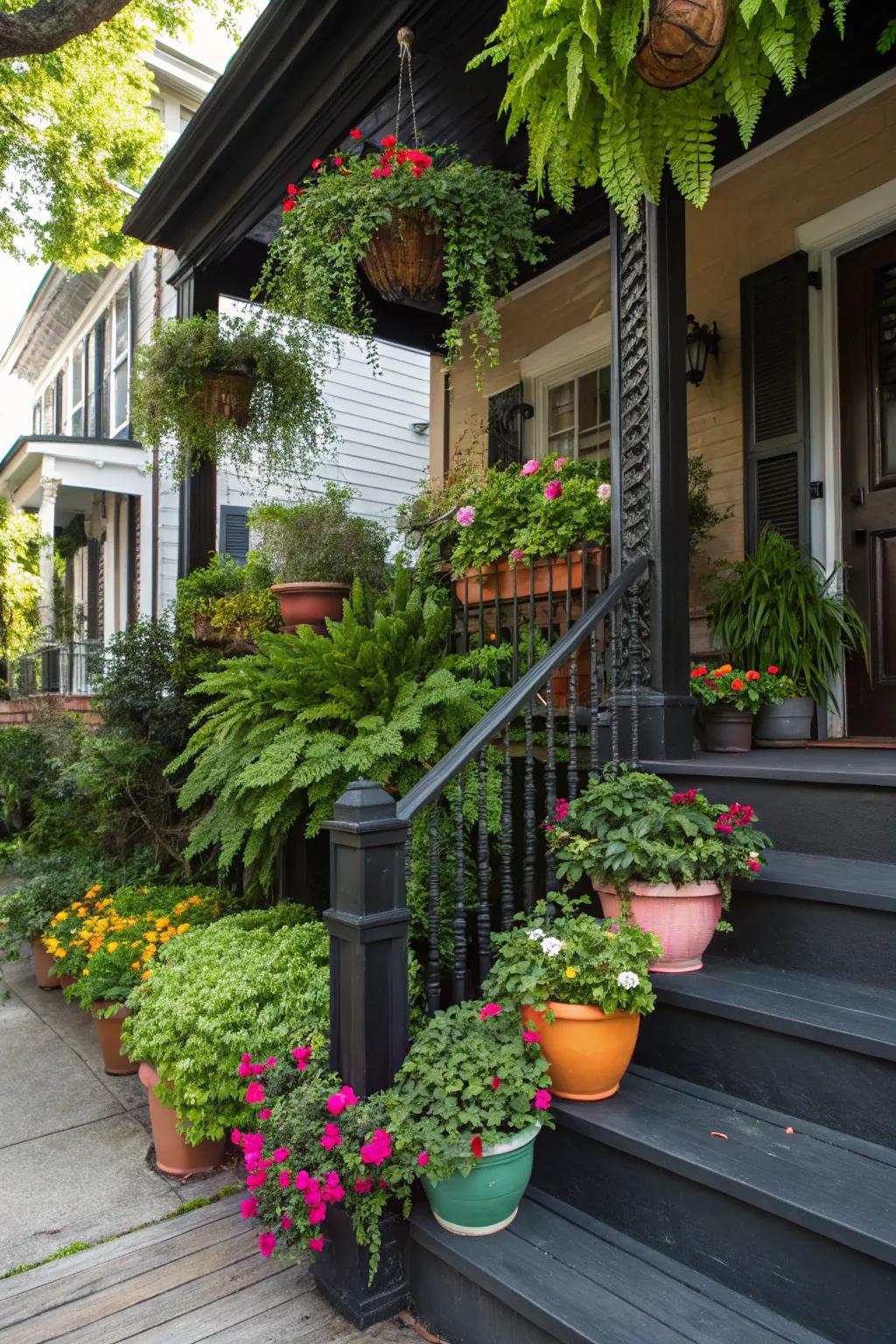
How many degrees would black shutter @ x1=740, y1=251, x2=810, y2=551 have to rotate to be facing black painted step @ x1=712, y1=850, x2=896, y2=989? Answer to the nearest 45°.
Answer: approximately 45° to its left

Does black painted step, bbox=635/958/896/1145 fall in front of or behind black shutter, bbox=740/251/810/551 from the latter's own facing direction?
in front

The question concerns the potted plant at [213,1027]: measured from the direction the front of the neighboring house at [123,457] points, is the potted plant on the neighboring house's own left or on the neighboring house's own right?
on the neighboring house's own left

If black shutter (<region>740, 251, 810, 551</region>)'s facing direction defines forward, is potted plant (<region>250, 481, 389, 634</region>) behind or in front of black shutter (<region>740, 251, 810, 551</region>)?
in front

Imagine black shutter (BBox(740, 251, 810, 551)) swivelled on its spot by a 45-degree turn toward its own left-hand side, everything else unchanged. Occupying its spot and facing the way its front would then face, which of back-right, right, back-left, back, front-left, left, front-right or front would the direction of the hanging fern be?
front

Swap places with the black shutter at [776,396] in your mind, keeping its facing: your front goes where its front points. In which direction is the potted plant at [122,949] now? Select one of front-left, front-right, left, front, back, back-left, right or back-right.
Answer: front

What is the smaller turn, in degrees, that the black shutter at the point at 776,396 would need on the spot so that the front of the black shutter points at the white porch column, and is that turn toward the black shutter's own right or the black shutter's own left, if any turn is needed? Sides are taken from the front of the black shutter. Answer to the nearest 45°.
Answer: approximately 45° to the black shutter's own right

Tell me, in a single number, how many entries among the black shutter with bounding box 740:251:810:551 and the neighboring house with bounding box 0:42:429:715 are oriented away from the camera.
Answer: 0

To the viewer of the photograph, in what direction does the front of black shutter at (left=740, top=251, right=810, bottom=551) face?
facing the viewer and to the left of the viewer

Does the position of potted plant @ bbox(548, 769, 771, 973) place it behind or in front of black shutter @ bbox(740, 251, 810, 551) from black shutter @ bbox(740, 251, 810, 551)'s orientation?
in front

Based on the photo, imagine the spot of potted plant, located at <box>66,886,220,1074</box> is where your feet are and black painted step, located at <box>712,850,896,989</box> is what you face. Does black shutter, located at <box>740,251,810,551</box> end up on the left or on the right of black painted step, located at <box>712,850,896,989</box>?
left
